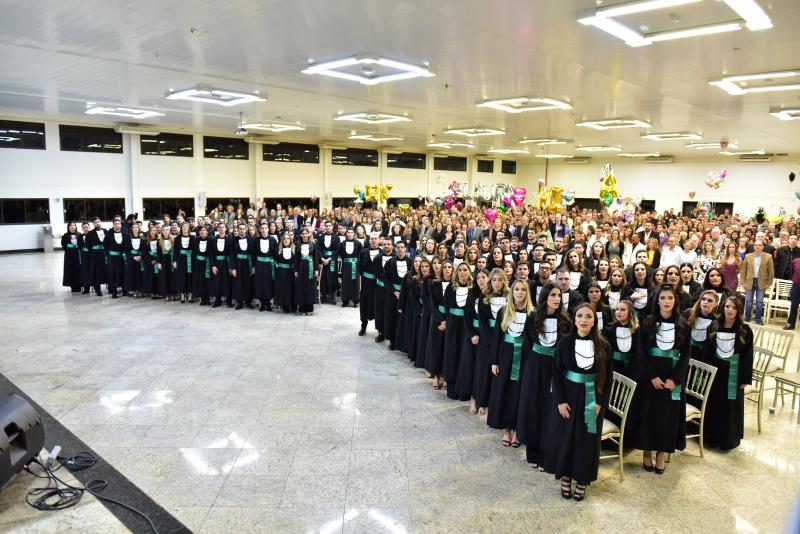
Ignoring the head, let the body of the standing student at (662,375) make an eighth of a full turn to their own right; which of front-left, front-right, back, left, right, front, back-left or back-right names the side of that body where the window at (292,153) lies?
right

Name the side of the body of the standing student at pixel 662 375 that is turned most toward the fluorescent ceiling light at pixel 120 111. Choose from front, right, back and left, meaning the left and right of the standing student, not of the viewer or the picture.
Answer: right

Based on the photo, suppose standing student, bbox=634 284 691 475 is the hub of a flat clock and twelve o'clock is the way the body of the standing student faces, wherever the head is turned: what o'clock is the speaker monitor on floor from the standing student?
The speaker monitor on floor is roughly at 2 o'clock from the standing student.

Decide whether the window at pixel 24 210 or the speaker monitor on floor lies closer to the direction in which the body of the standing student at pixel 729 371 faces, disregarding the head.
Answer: the speaker monitor on floor

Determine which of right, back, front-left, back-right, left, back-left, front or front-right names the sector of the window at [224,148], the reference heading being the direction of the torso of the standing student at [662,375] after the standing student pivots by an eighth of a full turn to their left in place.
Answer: back

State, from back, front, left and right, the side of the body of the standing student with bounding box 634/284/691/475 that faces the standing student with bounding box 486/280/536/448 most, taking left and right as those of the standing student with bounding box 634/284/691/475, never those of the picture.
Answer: right

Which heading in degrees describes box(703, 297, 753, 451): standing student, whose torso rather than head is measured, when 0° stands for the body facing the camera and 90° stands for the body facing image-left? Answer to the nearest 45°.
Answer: approximately 45°

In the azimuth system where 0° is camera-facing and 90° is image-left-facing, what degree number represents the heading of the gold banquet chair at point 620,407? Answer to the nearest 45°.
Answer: approximately 45°
